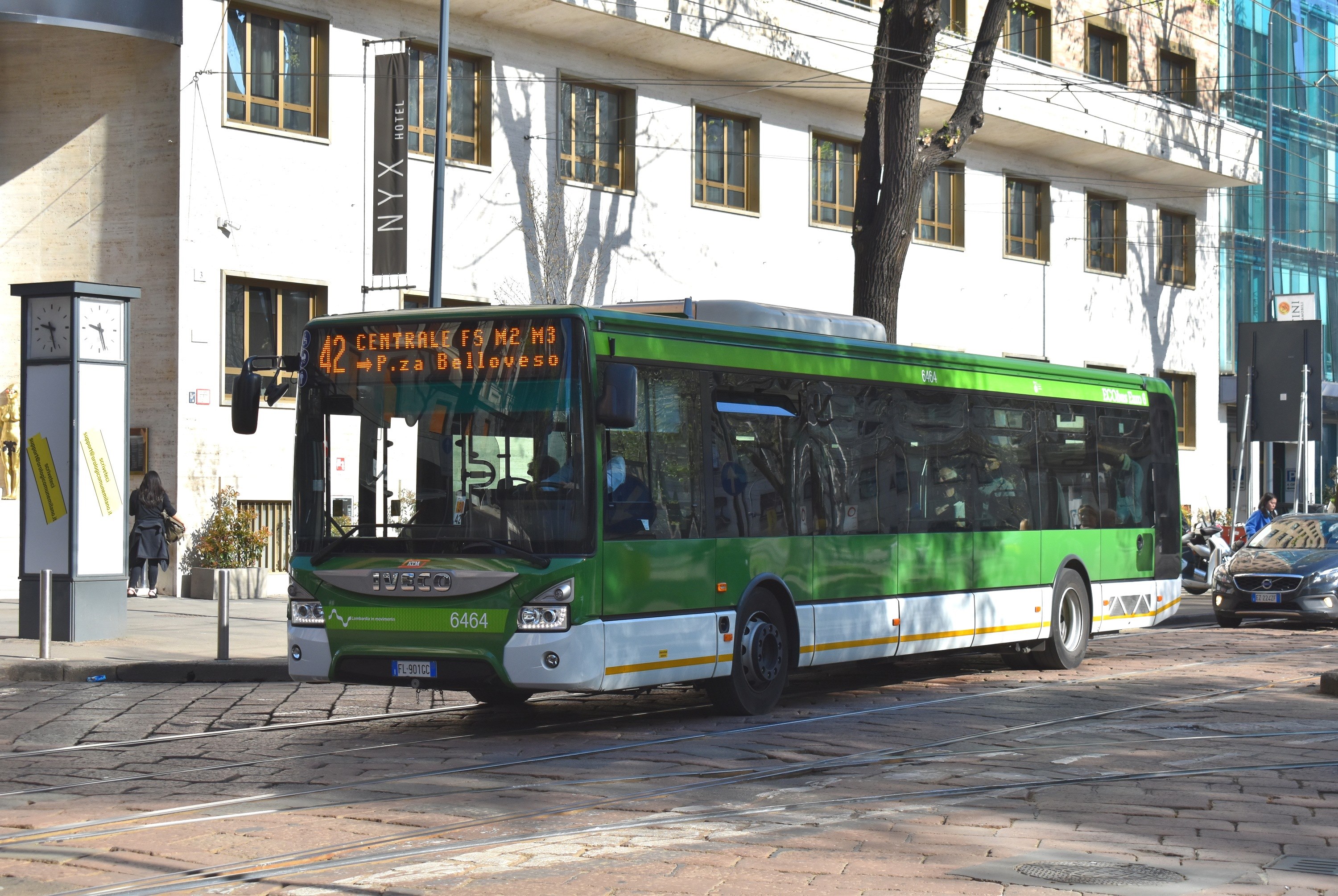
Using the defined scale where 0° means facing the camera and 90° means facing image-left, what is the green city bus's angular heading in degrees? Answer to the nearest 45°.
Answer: approximately 45°

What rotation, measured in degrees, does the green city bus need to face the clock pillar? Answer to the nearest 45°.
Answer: approximately 90° to its right

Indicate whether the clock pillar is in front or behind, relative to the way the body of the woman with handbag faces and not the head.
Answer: behind

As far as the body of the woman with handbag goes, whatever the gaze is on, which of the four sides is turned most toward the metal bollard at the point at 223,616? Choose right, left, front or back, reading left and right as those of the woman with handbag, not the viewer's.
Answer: back

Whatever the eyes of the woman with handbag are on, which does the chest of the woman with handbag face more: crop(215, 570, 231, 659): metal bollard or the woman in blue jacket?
the woman in blue jacket

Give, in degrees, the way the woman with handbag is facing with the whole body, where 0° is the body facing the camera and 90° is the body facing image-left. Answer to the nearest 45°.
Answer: approximately 180°

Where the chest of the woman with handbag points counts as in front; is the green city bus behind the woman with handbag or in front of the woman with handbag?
behind

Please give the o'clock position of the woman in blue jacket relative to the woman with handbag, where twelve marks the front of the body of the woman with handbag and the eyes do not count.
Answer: The woman in blue jacket is roughly at 3 o'clock from the woman with handbag.

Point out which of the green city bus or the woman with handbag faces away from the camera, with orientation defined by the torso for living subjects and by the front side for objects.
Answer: the woman with handbag

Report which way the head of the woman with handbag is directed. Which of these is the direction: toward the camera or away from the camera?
away from the camera

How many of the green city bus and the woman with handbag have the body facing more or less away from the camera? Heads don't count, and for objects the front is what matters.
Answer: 1

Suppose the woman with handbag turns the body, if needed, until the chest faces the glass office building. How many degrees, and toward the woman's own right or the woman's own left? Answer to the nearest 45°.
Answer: approximately 45° to the woman's own right
